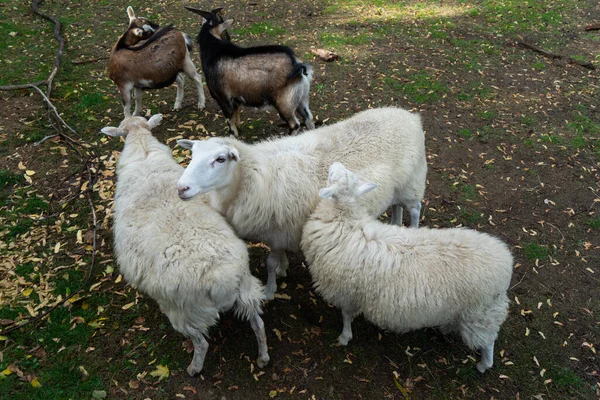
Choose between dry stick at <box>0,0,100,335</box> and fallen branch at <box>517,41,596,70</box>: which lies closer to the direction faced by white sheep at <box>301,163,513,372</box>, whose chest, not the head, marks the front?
the dry stick

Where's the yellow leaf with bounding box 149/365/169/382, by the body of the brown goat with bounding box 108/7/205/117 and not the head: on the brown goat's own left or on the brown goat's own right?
on the brown goat's own left

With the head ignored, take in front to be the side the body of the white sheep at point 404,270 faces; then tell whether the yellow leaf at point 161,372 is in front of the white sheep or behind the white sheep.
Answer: in front

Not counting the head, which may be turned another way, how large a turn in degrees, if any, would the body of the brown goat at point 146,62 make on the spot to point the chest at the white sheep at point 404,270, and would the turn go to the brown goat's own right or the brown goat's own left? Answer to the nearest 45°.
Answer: approximately 90° to the brown goat's own left

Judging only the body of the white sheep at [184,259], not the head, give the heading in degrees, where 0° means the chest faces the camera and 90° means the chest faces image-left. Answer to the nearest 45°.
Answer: approximately 135°

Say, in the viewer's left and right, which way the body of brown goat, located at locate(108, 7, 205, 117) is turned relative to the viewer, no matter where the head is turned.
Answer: facing to the left of the viewer

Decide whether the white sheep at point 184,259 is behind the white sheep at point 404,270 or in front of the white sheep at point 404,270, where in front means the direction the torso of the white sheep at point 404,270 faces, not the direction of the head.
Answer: in front

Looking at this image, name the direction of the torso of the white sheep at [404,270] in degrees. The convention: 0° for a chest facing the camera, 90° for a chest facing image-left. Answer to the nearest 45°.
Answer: approximately 90°

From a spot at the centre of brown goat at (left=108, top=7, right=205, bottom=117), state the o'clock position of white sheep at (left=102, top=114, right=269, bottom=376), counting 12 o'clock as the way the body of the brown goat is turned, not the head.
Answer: The white sheep is roughly at 9 o'clock from the brown goat.
